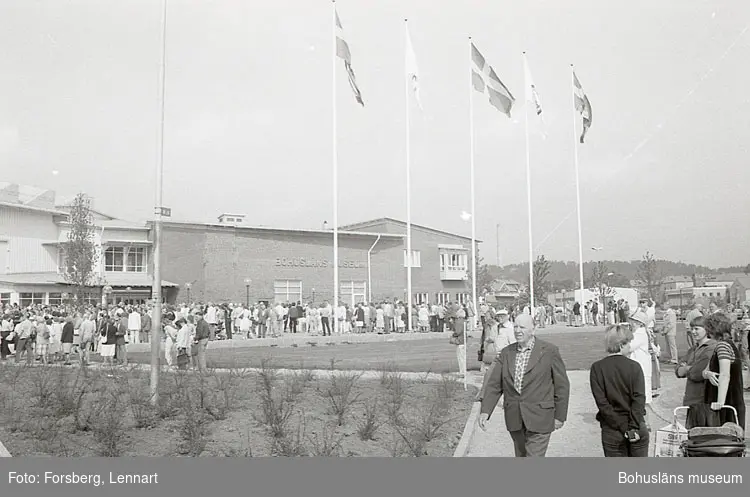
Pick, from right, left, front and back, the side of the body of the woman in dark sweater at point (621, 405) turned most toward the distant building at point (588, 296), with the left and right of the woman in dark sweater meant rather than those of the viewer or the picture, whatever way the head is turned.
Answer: front

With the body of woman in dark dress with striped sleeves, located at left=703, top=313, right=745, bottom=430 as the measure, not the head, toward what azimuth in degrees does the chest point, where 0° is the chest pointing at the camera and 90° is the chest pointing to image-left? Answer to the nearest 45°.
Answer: approximately 90°

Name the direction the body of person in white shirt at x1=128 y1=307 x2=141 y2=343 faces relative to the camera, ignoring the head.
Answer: away from the camera

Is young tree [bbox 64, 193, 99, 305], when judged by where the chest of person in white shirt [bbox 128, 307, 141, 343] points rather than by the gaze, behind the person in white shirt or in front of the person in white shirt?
in front

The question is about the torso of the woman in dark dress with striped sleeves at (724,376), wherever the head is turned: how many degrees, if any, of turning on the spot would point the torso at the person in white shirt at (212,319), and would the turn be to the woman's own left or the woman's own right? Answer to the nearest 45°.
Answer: approximately 45° to the woman's own right

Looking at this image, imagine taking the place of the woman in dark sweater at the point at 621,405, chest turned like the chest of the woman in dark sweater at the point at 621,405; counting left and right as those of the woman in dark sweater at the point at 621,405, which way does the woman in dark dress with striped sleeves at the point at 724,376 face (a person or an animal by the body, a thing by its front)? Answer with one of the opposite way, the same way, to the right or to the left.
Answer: to the left

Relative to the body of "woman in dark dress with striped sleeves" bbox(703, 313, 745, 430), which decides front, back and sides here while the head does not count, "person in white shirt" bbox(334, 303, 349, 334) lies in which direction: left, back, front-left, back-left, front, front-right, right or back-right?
front-right

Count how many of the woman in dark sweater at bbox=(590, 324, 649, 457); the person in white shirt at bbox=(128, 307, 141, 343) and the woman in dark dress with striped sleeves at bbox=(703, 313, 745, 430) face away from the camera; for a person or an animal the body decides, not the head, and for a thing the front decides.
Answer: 2

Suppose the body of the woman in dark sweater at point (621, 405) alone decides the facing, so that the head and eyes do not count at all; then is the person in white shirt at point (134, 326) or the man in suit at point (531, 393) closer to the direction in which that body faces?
the person in white shirt

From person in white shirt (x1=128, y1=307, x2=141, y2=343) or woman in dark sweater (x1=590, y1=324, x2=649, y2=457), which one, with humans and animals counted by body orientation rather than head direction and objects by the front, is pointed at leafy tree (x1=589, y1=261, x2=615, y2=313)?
the woman in dark sweater

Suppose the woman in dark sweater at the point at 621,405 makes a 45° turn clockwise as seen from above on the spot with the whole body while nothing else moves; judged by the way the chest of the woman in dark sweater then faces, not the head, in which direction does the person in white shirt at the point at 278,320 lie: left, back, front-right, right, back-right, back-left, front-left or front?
left

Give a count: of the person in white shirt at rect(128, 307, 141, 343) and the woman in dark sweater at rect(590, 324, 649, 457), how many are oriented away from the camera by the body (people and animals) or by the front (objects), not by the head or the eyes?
2

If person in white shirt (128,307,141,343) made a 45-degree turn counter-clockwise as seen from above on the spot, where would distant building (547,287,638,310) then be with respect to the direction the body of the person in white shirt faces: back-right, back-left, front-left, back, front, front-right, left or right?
back-right

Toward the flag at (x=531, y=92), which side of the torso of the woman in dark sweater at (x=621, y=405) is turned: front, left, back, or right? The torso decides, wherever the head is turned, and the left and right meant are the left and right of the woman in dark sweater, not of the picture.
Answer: front

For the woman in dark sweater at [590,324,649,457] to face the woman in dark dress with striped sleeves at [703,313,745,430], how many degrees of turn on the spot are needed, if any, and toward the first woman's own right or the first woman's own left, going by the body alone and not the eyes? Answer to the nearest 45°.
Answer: approximately 45° to the first woman's own right

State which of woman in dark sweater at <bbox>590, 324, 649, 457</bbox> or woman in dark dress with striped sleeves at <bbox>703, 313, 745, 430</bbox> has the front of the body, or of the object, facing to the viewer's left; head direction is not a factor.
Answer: woman in dark dress with striped sleeves at <bbox>703, 313, 745, 430</bbox>

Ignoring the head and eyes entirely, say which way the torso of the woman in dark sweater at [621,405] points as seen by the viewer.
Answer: away from the camera

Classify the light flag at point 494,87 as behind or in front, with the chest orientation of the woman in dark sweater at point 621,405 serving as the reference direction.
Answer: in front

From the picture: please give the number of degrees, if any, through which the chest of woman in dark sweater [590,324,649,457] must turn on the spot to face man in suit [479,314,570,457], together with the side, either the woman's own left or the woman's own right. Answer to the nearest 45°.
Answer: approximately 90° to the woman's own left
